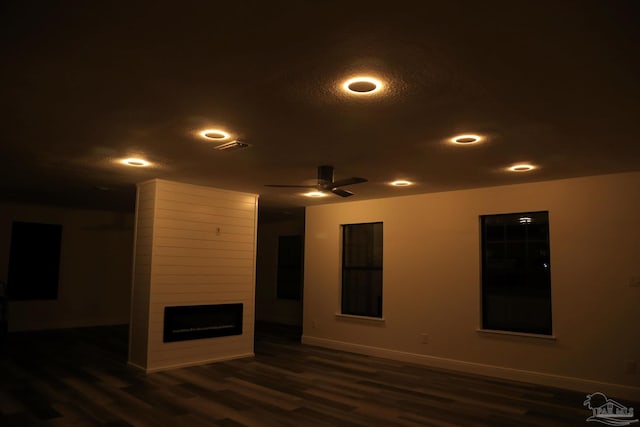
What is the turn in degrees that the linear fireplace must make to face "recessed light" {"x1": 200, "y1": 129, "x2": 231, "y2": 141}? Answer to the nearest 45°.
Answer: approximately 45° to its right

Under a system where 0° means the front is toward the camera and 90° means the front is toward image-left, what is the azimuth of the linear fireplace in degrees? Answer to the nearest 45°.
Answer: approximately 315°

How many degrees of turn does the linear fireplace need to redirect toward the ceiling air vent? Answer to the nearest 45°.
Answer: approximately 45° to its right

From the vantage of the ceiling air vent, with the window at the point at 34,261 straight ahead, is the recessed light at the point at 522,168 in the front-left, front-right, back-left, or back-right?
back-right
